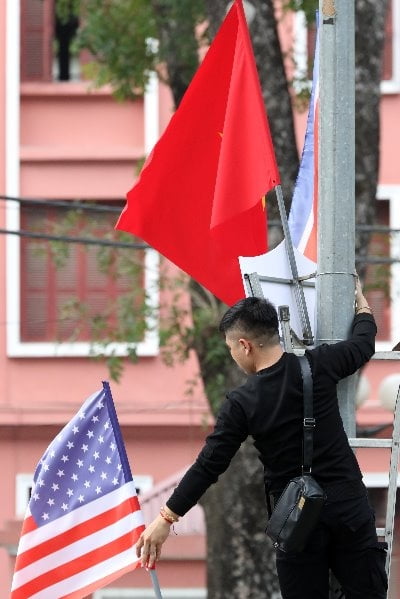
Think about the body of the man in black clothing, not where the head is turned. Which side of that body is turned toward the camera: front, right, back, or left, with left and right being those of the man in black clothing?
back

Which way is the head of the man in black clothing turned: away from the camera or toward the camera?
away from the camera
